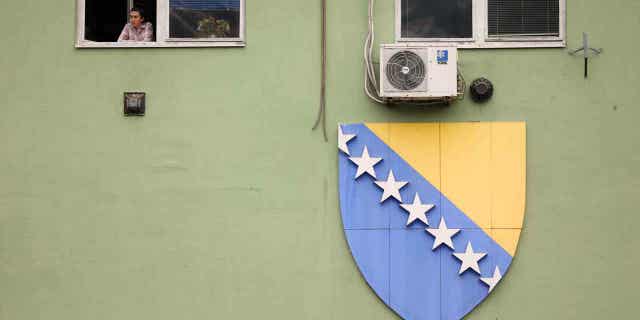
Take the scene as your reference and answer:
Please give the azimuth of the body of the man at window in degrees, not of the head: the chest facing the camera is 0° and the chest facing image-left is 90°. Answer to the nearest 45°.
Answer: approximately 45°

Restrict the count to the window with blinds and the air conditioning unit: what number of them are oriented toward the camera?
2

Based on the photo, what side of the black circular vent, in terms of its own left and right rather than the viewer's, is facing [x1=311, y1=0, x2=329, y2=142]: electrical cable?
right

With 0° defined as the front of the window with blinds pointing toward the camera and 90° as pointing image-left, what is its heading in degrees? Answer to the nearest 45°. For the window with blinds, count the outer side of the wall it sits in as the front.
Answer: approximately 0°

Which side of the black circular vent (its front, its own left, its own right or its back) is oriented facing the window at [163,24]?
right

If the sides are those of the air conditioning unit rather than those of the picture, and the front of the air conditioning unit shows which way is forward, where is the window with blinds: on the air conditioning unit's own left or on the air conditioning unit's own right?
on the air conditioning unit's own left

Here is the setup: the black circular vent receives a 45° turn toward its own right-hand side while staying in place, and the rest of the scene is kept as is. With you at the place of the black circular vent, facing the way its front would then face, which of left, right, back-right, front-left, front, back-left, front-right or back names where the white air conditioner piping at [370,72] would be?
front-right

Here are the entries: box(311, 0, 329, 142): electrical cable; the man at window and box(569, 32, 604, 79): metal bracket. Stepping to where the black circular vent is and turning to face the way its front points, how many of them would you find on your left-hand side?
1
